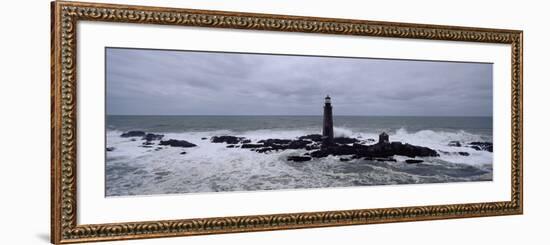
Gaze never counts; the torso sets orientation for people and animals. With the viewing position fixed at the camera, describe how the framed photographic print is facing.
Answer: facing the viewer and to the right of the viewer
